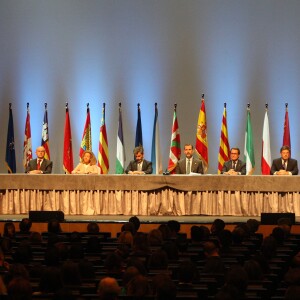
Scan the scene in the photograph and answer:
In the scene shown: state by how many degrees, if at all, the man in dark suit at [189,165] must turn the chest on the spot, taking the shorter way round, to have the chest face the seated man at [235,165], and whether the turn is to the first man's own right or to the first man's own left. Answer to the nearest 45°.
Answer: approximately 90° to the first man's own left

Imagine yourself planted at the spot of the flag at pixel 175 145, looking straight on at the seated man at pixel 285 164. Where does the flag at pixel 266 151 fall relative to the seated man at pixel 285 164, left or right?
left

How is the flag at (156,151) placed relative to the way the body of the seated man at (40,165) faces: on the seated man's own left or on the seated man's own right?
on the seated man's own left

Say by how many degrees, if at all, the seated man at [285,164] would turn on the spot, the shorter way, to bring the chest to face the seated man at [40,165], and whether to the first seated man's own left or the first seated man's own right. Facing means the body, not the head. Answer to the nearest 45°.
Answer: approximately 90° to the first seated man's own right

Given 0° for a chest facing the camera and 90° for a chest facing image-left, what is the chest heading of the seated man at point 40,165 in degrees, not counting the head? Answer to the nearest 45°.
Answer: approximately 0°

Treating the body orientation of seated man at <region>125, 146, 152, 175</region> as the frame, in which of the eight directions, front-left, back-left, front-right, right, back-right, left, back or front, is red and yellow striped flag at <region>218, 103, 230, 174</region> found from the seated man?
back-left

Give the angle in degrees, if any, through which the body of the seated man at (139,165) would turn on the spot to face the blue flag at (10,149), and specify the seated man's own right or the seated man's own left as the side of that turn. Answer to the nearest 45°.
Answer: approximately 135° to the seated man's own right

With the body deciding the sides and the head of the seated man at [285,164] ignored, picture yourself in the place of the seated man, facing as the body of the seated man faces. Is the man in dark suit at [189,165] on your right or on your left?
on your right

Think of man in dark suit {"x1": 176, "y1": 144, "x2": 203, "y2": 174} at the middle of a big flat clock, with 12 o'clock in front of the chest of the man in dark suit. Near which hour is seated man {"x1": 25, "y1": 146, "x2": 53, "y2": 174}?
The seated man is roughly at 3 o'clock from the man in dark suit.

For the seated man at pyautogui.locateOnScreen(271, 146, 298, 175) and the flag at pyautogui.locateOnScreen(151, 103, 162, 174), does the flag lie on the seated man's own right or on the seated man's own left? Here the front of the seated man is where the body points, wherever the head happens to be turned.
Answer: on the seated man's own right

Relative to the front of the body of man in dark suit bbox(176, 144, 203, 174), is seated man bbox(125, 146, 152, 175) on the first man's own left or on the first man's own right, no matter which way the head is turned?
on the first man's own right
